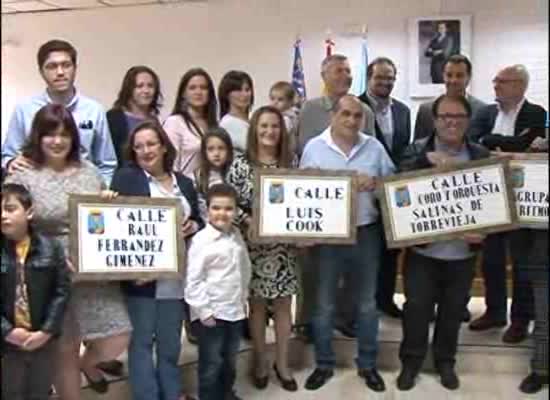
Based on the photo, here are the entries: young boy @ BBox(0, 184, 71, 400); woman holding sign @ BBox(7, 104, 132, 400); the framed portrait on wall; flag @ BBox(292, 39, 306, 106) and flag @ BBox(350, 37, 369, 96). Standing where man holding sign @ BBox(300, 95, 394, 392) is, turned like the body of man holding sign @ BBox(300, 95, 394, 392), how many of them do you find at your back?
3

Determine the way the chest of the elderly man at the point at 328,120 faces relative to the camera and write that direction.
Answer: toward the camera

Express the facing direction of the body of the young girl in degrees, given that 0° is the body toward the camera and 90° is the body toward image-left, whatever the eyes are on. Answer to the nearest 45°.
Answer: approximately 0°

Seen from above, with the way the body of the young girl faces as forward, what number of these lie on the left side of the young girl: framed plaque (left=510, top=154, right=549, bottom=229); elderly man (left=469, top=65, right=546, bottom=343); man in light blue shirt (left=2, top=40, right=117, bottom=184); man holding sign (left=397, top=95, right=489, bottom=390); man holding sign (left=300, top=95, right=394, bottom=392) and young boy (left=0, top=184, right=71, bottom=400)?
4

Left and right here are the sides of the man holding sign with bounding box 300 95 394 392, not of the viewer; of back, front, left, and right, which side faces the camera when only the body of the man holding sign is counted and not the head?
front

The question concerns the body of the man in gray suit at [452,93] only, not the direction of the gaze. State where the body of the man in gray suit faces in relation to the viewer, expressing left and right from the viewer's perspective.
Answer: facing the viewer

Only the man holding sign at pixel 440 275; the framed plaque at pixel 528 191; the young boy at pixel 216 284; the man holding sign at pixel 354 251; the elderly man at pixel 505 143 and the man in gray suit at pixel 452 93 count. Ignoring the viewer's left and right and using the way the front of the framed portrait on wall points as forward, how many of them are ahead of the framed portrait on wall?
6

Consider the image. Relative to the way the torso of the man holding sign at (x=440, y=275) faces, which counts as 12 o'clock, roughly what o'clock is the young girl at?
The young girl is roughly at 2 o'clock from the man holding sign.

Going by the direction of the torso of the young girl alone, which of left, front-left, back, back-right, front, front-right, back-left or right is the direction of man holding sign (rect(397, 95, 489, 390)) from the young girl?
left
